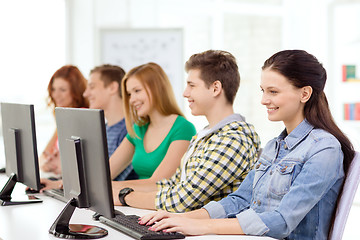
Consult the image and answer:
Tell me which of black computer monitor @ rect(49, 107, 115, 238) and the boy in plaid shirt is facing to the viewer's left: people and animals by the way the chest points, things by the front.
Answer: the boy in plaid shirt

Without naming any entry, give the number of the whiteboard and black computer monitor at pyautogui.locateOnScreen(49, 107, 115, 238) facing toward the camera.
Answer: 1

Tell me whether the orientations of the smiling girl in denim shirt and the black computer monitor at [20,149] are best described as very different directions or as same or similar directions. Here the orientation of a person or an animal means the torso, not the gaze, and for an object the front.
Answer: very different directions

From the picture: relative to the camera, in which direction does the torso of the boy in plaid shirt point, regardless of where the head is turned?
to the viewer's left

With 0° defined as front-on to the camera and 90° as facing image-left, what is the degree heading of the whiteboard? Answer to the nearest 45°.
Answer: approximately 0°

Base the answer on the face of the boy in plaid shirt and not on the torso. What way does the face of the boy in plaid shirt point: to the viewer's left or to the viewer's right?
to the viewer's left
